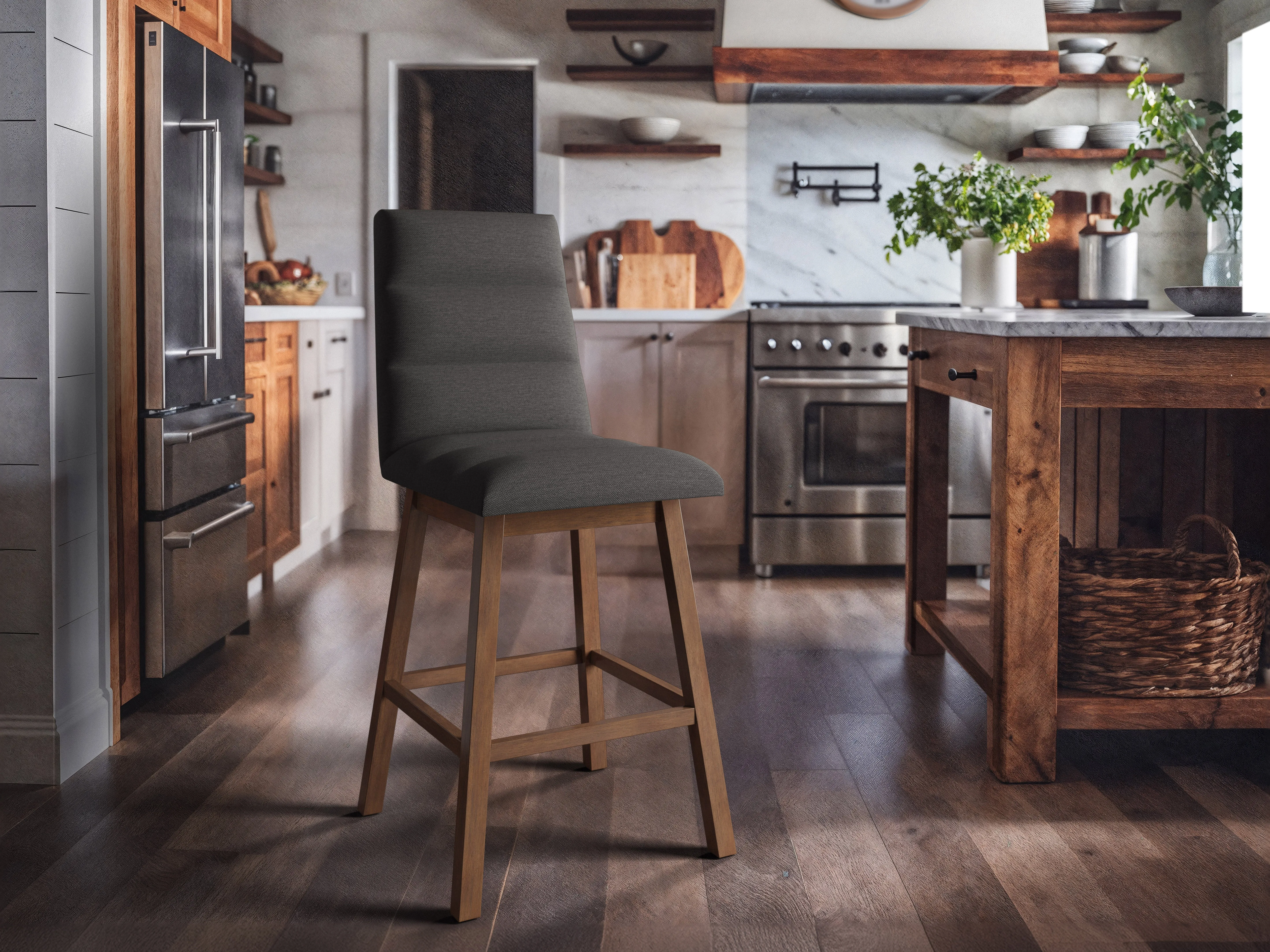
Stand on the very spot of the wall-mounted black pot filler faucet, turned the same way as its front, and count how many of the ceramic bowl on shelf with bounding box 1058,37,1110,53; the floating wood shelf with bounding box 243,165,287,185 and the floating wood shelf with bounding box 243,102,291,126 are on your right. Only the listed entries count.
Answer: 2

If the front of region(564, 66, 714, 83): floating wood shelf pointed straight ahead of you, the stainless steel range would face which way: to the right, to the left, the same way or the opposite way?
the same way

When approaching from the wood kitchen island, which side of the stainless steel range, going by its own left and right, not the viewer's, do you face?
front

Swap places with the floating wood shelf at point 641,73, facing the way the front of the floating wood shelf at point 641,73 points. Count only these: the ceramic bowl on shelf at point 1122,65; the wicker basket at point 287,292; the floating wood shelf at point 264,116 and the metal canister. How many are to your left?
2

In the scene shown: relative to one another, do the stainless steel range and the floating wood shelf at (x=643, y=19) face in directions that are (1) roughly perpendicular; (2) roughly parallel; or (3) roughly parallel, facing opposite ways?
roughly parallel

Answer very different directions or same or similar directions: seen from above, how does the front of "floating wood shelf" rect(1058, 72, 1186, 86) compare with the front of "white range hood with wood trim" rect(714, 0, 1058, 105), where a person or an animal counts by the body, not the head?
same or similar directions

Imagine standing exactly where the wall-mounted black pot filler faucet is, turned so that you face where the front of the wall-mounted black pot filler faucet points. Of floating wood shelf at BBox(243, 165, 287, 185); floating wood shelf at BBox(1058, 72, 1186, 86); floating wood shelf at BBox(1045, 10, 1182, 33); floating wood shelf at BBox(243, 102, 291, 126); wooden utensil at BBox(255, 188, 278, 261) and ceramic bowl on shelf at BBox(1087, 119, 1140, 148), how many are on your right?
3

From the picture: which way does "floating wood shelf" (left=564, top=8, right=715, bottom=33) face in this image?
toward the camera

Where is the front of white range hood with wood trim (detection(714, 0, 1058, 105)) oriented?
toward the camera

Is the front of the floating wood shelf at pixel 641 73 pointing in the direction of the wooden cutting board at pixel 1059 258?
no

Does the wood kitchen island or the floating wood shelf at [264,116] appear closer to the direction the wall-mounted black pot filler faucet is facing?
the wood kitchen island

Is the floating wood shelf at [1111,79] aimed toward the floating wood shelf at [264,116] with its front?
no

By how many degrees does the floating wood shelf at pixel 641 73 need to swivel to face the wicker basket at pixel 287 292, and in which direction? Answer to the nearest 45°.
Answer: approximately 90° to its right

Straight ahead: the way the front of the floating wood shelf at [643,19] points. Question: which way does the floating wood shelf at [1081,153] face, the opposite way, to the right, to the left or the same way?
the same way
